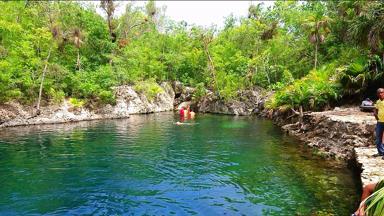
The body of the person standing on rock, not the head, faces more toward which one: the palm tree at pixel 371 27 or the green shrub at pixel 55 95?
the green shrub

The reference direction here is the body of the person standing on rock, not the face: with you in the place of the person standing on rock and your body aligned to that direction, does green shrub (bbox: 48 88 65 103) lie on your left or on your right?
on your right

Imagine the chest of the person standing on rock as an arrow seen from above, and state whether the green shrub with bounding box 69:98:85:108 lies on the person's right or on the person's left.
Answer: on the person's right

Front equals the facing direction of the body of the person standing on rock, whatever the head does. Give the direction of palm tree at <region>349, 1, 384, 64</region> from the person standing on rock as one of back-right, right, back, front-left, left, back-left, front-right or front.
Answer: back-right

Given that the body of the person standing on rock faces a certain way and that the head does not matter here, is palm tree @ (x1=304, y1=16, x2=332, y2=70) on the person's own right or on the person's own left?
on the person's own right

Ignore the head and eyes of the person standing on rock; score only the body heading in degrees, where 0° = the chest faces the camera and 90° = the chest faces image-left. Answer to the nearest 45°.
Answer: approximately 45°

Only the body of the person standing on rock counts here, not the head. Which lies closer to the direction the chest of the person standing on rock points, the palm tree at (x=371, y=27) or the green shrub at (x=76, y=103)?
the green shrub
